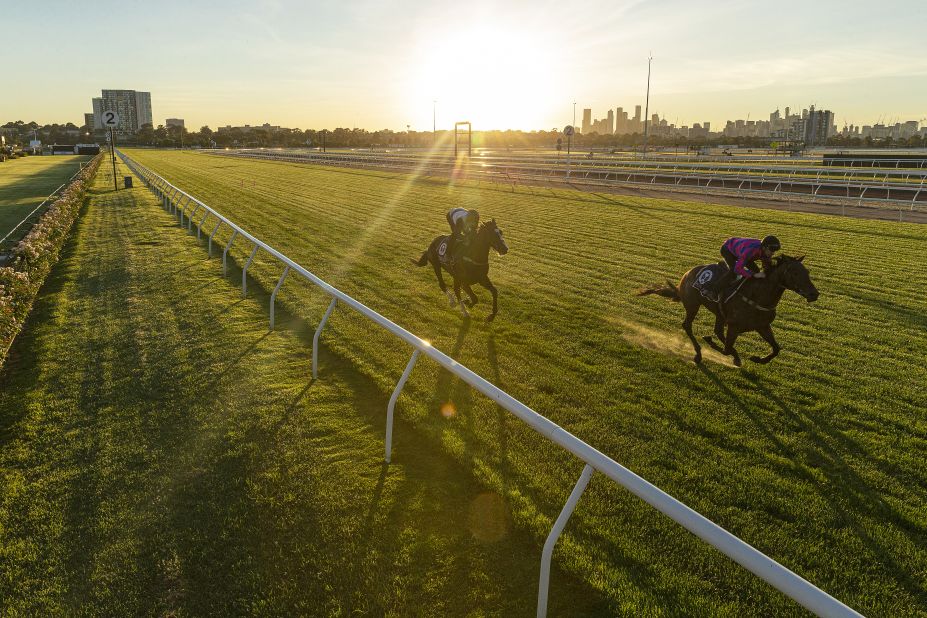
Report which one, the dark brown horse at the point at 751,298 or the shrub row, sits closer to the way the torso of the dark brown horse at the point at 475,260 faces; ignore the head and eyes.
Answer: the dark brown horse

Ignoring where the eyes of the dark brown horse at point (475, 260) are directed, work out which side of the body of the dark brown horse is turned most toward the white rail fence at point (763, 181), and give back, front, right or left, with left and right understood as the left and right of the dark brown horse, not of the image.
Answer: left

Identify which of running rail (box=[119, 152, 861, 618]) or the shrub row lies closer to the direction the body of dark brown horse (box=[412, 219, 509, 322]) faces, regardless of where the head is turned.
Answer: the running rail

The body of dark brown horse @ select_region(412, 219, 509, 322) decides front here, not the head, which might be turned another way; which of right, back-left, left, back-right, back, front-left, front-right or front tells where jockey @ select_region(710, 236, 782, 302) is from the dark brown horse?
front

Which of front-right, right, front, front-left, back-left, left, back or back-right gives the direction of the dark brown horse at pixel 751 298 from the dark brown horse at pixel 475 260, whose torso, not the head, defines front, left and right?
front

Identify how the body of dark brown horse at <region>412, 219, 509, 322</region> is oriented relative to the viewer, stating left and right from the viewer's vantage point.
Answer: facing the viewer and to the right of the viewer

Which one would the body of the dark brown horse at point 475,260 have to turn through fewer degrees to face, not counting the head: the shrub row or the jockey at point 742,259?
the jockey

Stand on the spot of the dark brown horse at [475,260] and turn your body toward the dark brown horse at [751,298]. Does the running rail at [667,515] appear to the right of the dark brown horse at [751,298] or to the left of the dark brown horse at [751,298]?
right

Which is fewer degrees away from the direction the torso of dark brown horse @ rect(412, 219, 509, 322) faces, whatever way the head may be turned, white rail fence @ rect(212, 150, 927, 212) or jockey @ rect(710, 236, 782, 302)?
the jockey

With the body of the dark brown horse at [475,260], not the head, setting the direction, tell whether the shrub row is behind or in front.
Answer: behind
